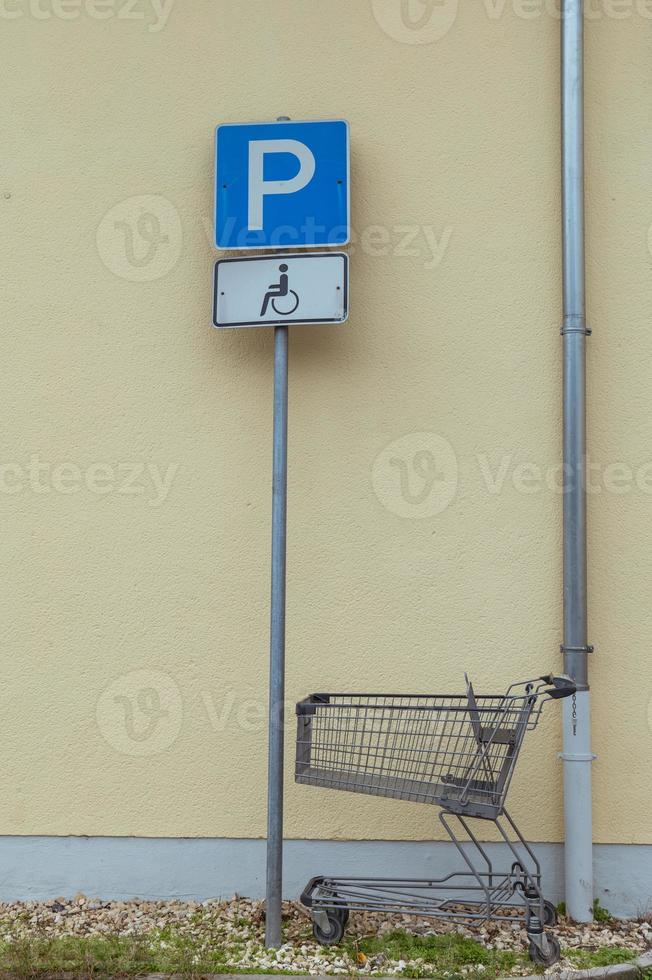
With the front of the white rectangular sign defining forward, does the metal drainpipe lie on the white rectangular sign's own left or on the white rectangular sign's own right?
on the white rectangular sign's own left

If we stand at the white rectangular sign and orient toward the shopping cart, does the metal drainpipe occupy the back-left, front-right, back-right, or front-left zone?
front-left

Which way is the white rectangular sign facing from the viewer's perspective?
toward the camera

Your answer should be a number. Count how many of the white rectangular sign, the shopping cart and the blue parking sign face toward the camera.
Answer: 2

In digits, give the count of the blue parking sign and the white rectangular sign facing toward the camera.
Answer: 2

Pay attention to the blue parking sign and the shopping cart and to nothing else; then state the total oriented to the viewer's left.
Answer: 1

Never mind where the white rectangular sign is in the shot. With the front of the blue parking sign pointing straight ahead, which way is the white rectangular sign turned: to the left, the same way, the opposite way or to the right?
the same way

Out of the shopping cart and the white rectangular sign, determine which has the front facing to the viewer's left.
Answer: the shopping cart

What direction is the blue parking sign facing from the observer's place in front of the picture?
facing the viewer

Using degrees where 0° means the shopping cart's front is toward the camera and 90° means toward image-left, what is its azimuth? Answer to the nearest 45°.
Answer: approximately 90°
